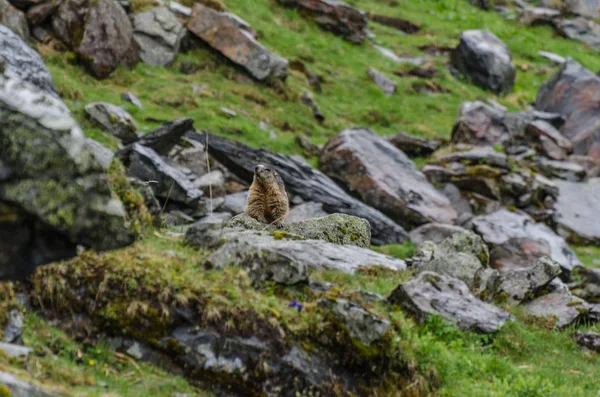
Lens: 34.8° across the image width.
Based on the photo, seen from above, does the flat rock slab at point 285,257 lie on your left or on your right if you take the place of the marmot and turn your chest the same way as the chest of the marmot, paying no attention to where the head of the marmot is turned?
on your left

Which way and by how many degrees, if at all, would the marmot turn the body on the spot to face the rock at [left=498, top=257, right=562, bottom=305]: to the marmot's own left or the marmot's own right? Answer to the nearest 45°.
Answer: approximately 135° to the marmot's own left

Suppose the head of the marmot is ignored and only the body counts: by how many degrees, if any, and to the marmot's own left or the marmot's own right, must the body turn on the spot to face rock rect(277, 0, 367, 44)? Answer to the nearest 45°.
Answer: approximately 135° to the marmot's own right

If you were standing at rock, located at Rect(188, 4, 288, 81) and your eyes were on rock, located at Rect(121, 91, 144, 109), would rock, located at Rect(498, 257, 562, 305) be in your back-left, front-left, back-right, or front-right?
front-left

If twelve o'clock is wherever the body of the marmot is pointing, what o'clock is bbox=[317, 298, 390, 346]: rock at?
The rock is roughly at 10 o'clock from the marmot.

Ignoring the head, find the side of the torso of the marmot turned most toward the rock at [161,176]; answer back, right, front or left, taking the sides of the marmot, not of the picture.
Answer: right

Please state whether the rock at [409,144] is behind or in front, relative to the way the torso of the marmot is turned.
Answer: behind

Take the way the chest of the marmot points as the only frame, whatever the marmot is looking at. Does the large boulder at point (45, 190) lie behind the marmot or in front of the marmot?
in front

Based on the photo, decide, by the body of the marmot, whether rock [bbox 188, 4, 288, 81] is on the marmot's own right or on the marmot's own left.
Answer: on the marmot's own right

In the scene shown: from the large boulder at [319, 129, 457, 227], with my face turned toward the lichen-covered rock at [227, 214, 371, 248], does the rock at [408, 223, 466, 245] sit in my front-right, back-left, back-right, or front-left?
front-left

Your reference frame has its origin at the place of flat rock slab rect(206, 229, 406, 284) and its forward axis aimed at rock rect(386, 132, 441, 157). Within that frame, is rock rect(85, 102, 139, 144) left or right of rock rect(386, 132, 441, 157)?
left

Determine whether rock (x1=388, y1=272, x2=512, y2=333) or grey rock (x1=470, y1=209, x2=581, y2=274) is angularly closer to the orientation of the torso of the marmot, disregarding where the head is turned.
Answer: the rock

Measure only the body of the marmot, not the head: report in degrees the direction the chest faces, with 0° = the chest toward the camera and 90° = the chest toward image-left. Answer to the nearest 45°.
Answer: approximately 45°
